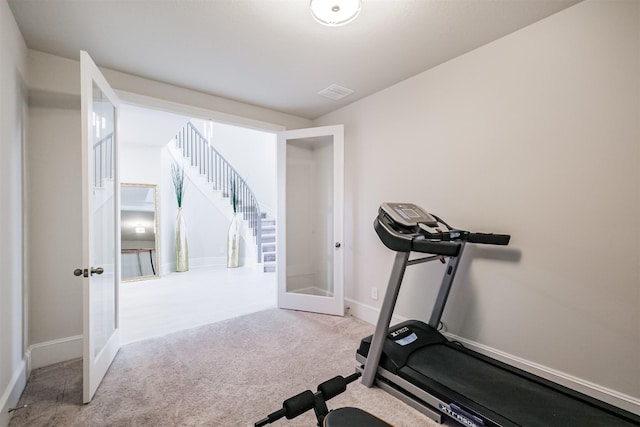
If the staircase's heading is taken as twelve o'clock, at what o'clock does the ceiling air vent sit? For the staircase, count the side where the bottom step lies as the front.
The ceiling air vent is roughly at 1 o'clock from the staircase.

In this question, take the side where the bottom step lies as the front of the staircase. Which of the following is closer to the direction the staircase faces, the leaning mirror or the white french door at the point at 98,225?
the white french door

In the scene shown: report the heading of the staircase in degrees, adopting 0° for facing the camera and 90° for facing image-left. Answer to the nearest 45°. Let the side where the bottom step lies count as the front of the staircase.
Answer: approximately 315°

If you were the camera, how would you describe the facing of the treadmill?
facing away from the viewer and to the left of the viewer

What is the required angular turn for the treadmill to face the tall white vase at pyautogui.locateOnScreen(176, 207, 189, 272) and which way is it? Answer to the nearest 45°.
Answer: approximately 45° to its left

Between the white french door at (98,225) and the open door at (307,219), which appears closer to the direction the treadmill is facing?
the open door
